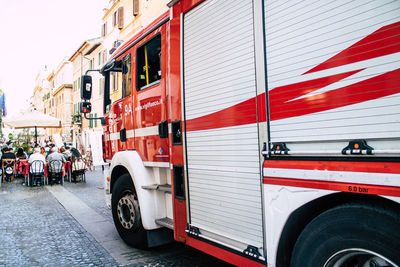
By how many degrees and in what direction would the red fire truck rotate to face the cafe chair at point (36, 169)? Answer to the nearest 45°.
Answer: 0° — it already faces it

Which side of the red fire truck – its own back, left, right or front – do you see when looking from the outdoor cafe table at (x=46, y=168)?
front

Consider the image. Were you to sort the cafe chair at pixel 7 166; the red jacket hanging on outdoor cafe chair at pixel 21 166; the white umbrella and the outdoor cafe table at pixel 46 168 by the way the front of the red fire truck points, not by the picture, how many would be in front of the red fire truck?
4

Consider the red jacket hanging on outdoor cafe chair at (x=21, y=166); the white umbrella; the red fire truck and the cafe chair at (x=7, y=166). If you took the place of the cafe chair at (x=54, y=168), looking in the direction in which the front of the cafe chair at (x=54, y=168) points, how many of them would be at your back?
1

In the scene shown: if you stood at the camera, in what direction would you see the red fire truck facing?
facing away from the viewer and to the left of the viewer

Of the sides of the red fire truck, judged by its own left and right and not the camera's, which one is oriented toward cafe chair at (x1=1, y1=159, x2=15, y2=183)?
front

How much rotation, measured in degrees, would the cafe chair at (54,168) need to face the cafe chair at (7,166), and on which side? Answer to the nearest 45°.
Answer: approximately 45° to its left

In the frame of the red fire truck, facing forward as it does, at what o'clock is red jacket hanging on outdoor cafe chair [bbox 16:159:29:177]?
The red jacket hanging on outdoor cafe chair is roughly at 12 o'clock from the red fire truck.

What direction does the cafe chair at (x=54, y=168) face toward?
away from the camera
